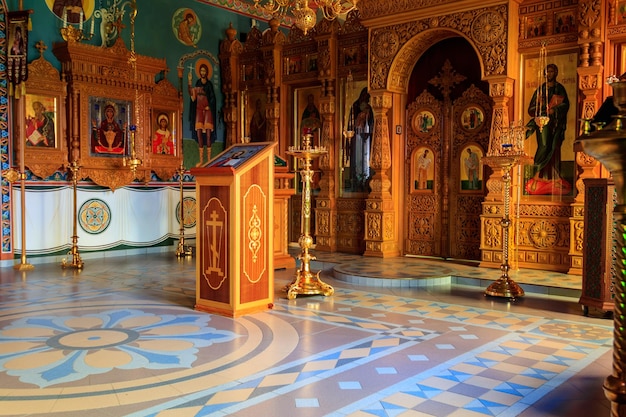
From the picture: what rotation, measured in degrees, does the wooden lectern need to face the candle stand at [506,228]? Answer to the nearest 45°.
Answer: approximately 135° to its left

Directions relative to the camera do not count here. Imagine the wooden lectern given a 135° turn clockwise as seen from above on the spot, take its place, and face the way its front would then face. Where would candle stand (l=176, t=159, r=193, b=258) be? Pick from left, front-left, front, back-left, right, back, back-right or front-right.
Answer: front

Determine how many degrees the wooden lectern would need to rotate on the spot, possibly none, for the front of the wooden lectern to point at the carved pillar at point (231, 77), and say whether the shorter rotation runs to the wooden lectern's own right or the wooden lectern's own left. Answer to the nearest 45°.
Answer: approximately 135° to the wooden lectern's own right

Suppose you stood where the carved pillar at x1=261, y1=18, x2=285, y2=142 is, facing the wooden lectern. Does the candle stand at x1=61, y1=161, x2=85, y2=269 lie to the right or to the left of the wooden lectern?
right

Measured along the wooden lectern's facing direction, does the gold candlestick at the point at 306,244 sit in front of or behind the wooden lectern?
behind

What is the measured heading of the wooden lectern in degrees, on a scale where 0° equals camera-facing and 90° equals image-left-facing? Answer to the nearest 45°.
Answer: approximately 45°

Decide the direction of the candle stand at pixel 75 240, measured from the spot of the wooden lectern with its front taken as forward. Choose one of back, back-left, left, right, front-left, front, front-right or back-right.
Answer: right

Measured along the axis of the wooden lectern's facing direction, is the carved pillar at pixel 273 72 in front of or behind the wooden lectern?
behind
